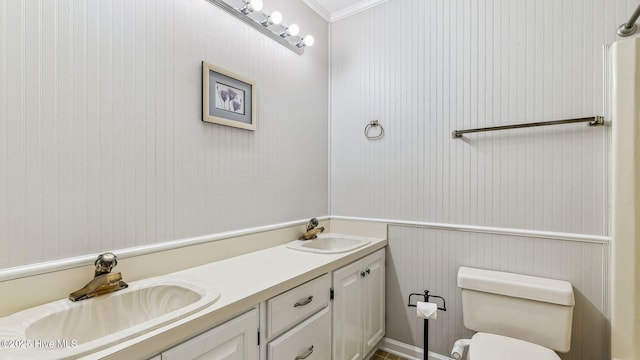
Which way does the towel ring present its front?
toward the camera

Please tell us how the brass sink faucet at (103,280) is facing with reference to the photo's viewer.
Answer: facing the viewer and to the right of the viewer

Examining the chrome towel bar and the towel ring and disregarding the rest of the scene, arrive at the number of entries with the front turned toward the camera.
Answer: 2

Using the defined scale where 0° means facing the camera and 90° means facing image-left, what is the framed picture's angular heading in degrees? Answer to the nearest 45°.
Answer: approximately 315°

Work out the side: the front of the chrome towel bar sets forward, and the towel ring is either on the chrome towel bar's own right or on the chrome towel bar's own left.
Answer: on the chrome towel bar's own right

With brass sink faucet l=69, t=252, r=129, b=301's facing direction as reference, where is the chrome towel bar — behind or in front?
in front

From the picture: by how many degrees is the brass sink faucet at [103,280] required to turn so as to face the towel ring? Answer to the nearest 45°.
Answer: approximately 45° to its left

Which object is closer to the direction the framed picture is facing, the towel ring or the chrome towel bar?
the chrome towel bar

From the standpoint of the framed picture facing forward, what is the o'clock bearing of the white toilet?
The white toilet is roughly at 11 o'clock from the framed picture.

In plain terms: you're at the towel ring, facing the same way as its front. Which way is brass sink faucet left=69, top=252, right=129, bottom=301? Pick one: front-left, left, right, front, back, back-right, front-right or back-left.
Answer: front-right

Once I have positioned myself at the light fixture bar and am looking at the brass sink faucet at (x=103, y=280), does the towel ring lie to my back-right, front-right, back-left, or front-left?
back-left

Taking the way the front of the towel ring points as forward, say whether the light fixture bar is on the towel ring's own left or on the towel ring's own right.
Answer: on the towel ring's own right
